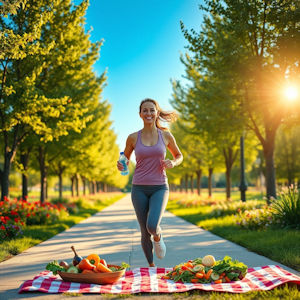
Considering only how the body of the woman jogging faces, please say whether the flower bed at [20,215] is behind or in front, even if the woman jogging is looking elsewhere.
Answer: behind

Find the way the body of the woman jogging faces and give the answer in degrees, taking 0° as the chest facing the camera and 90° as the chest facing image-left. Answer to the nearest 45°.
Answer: approximately 0°

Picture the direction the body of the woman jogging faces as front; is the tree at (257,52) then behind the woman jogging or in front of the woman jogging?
behind

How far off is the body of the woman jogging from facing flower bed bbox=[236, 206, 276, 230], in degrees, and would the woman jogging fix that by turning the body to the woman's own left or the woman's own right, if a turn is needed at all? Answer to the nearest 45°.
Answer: approximately 135° to the woman's own left
